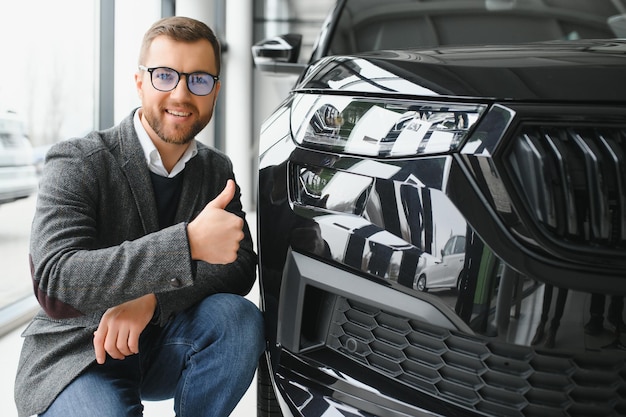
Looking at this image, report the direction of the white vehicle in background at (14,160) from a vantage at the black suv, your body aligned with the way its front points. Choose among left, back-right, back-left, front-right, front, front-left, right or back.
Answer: back-right

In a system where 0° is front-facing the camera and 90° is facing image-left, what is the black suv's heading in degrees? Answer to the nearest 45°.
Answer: approximately 0°

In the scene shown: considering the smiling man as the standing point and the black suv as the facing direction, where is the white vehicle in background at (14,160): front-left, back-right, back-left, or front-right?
back-left

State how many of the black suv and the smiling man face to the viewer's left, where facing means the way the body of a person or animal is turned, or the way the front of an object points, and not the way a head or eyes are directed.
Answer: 0

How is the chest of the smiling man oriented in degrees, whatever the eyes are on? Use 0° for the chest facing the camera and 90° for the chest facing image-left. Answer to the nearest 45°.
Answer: approximately 315°
